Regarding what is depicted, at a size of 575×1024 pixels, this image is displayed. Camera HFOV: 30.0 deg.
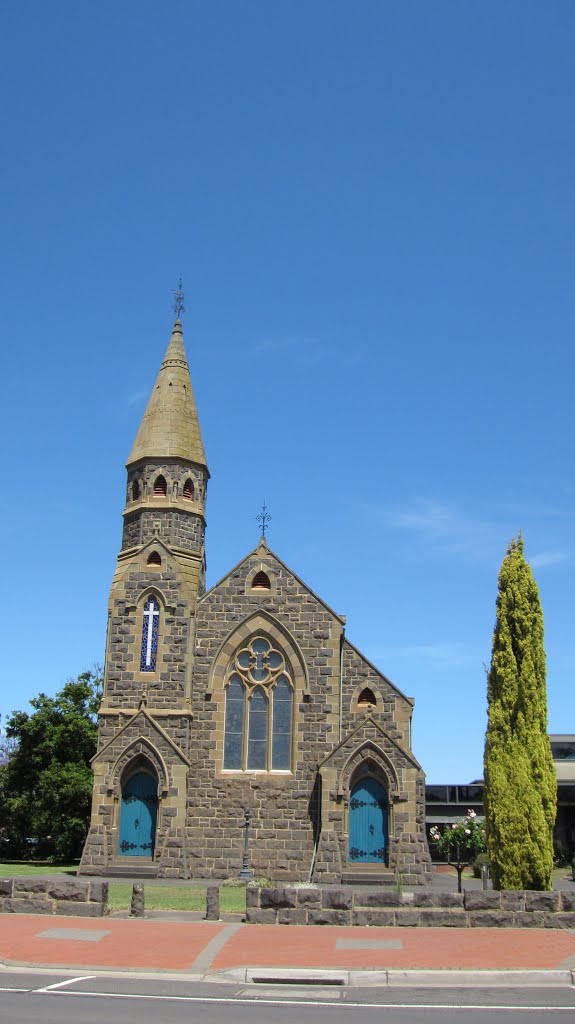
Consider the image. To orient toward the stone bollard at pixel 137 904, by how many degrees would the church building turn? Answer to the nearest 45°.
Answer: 0° — it already faces it

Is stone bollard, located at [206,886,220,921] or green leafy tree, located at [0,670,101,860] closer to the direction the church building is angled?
the stone bollard

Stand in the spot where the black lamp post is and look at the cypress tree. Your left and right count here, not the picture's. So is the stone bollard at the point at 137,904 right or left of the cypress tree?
right

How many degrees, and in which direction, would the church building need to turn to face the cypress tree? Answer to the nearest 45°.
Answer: approximately 45° to its left

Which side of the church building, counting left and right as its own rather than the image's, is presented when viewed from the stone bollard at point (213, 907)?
front

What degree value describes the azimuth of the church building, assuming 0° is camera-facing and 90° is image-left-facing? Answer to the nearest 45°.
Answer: approximately 0°

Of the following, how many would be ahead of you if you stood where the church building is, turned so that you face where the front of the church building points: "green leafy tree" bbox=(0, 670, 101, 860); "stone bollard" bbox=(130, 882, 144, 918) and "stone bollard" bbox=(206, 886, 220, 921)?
2

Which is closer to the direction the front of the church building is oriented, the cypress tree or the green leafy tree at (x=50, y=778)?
the cypress tree

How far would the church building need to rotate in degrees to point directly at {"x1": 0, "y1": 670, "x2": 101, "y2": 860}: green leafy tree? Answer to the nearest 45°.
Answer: approximately 135° to its right
